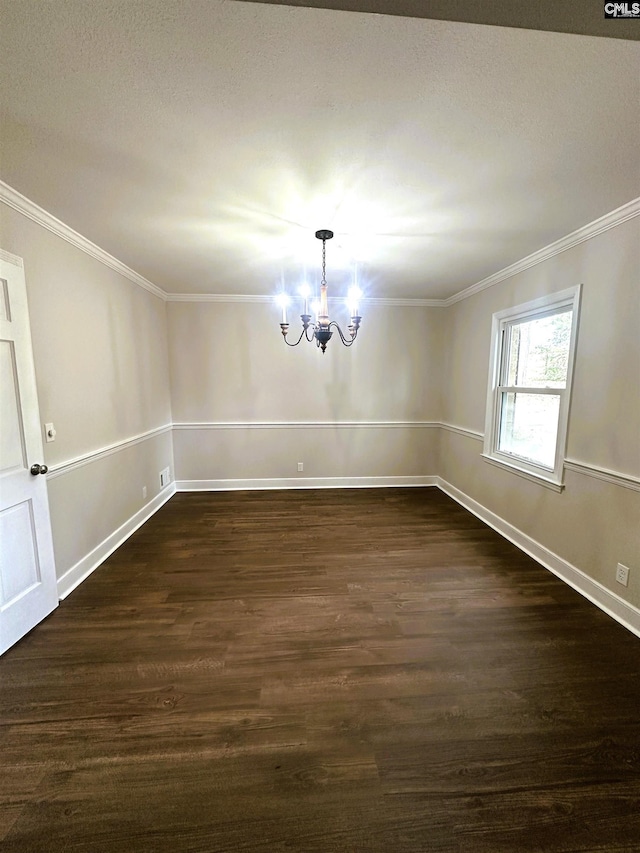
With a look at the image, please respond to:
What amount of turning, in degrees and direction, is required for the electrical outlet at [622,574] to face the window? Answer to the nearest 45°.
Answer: approximately 90° to its right

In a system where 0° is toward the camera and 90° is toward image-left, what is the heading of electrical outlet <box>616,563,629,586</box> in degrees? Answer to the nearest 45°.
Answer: approximately 45°

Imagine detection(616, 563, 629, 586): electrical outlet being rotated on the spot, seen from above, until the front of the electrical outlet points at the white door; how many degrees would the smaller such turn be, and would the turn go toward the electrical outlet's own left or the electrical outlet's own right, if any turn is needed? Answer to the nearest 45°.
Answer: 0° — it already faces it

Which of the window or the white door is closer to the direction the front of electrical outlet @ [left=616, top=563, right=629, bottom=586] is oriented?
the white door
